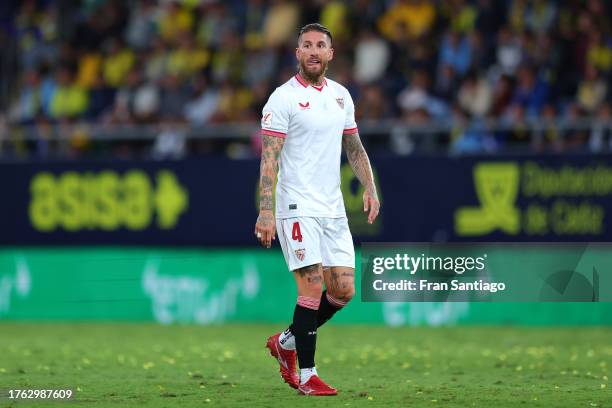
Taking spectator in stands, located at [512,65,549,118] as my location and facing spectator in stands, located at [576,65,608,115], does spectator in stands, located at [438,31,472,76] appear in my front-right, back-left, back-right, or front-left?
back-left

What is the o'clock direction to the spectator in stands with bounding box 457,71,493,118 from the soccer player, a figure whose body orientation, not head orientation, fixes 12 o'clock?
The spectator in stands is roughly at 8 o'clock from the soccer player.

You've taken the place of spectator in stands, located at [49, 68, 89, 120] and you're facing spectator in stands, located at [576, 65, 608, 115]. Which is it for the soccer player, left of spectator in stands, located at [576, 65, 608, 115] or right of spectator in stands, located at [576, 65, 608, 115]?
right

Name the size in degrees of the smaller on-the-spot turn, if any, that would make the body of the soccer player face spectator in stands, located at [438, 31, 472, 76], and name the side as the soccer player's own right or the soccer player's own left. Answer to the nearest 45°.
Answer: approximately 135° to the soccer player's own left

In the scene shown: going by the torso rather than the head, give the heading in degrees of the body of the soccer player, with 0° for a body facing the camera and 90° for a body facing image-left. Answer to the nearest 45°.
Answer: approximately 315°

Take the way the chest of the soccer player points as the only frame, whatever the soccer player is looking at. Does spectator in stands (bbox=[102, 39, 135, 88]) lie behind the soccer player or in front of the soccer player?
behind

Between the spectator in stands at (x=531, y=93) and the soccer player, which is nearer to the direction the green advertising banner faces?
the soccer player

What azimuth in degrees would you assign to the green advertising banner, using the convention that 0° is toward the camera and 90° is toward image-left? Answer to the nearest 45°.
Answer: approximately 0°

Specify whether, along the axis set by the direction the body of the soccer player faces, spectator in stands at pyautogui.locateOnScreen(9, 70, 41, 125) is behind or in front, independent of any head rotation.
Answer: behind
